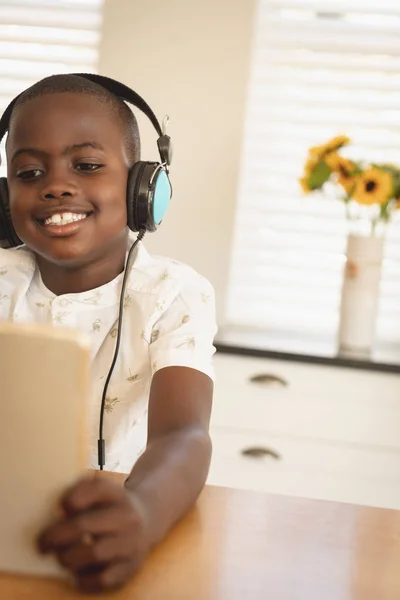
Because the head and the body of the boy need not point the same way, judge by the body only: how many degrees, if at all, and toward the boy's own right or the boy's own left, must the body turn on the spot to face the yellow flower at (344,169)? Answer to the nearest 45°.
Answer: approximately 180°

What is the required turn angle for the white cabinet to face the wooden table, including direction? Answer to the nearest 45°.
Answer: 0° — it already faces it

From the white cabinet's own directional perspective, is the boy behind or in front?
in front

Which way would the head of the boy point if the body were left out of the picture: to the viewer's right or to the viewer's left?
to the viewer's left

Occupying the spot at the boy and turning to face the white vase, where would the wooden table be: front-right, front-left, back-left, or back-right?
back-right

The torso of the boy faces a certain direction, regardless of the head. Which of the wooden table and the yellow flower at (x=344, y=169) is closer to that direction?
the wooden table

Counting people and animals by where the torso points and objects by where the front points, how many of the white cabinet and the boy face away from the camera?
0

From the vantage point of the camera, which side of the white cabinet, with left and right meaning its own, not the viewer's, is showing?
front

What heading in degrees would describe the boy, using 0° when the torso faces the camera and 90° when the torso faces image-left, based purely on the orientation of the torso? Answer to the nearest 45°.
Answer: approximately 45°

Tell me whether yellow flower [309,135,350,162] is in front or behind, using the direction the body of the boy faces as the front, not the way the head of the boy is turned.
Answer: behind
